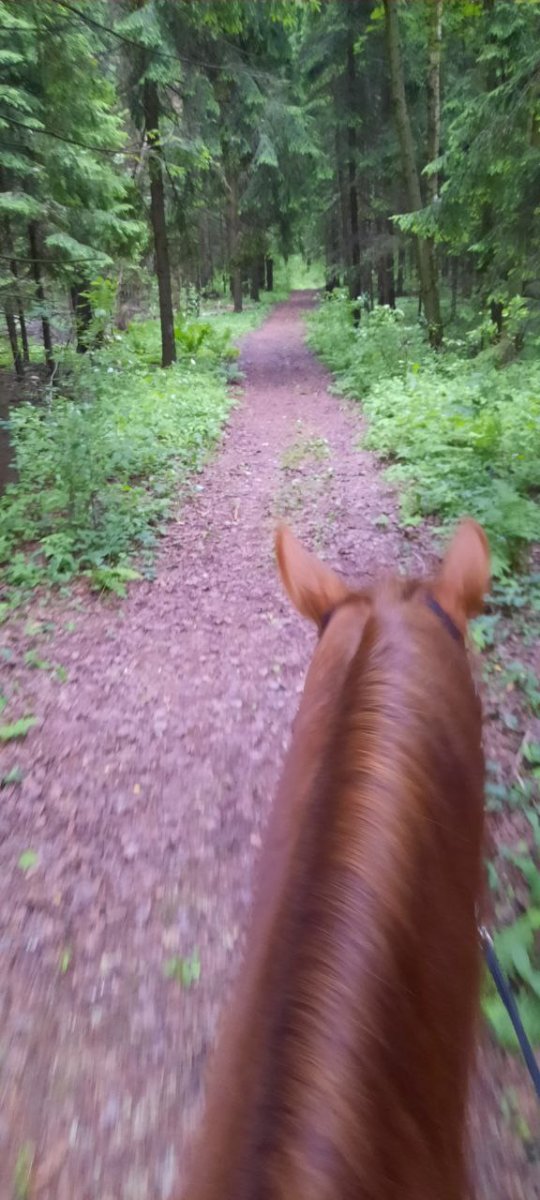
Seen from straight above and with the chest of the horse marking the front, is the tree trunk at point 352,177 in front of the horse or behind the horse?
in front

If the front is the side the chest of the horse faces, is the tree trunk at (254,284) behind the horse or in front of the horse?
in front

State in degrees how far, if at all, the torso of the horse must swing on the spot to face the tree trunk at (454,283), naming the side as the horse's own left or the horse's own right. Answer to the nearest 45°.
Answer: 0° — it already faces it

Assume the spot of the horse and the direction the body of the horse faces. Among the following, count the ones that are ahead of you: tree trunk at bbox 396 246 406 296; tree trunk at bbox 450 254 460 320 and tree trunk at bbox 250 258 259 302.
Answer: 3

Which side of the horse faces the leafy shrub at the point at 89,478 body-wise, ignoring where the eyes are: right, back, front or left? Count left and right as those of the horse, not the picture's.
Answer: front

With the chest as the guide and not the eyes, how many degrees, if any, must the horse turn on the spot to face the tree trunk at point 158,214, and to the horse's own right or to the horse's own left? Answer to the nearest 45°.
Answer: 0° — it already faces it

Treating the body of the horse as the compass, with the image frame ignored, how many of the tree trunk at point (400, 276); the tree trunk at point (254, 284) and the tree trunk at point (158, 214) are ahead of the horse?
3

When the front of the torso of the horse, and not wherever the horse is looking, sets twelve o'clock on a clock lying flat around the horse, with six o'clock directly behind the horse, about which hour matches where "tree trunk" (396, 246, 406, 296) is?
The tree trunk is roughly at 12 o'clock from the horse.

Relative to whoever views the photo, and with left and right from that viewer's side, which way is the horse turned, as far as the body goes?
facing away from the viewer

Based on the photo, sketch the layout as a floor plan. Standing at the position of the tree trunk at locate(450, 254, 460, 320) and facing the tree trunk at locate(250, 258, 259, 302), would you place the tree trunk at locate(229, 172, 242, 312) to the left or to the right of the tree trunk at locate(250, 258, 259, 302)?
left

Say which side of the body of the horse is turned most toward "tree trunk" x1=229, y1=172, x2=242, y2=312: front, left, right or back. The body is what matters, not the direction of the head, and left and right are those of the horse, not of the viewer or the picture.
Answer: front

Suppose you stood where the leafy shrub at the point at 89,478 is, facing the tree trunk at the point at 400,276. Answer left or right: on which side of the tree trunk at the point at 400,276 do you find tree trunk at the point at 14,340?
left

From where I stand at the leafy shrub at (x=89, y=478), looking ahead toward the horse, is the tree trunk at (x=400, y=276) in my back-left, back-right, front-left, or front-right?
back-left

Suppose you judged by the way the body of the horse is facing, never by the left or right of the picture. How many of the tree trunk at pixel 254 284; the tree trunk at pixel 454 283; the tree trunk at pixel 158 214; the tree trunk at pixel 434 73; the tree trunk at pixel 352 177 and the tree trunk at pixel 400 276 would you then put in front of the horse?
6

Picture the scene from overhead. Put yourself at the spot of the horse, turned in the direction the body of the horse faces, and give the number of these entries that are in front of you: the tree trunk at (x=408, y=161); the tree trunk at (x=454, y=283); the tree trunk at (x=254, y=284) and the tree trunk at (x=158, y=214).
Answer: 4

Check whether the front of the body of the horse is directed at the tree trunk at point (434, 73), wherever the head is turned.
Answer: yes
